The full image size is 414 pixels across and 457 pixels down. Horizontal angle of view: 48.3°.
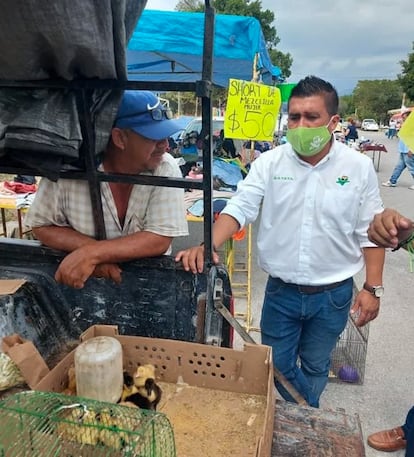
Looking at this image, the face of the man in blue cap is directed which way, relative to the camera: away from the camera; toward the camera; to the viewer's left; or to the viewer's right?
to the viewer's right

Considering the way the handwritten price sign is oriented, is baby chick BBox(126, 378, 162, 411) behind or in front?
in front

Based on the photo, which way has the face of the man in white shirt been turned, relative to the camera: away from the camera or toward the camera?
toward the camera

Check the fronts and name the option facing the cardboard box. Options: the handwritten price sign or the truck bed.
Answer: the handwritten price sign

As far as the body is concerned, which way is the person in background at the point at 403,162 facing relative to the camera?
to the viewer's left

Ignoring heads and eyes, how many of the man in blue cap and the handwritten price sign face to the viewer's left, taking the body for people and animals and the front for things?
0

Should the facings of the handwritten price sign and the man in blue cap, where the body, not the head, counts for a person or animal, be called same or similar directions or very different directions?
same or similar directions

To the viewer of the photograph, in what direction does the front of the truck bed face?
facing to the left of the viewer

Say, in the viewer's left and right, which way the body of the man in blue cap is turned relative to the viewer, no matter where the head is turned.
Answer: facing the viewer

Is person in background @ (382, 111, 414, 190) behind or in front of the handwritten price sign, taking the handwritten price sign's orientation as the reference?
behind

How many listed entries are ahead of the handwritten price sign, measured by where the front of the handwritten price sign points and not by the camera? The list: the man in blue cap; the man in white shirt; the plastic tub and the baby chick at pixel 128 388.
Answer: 4

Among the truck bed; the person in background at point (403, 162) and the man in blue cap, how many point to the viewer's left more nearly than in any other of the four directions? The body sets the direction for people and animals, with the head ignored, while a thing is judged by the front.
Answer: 2

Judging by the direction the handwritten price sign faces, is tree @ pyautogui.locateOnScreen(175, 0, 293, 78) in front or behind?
behind

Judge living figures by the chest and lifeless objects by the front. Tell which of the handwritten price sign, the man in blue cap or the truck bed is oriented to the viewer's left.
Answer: the truck bed

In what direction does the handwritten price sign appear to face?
toward the camera

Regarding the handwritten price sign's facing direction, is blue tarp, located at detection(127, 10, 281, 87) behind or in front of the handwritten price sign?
behind
